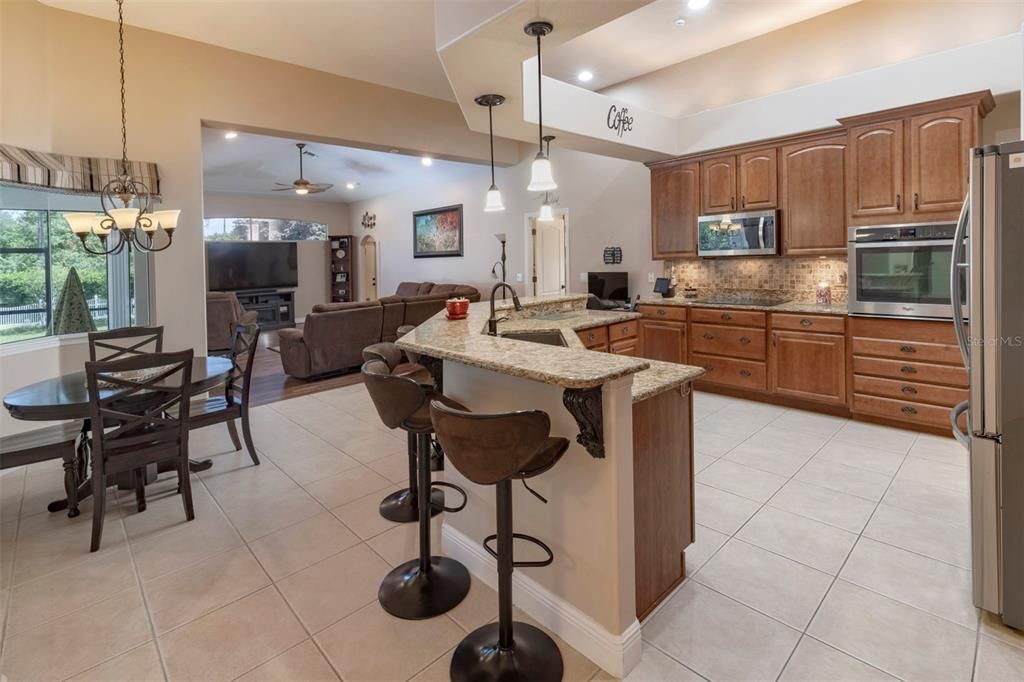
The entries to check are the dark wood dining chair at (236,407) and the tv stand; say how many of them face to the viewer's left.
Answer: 1

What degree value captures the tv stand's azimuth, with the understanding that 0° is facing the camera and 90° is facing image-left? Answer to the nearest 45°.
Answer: approximately 0°

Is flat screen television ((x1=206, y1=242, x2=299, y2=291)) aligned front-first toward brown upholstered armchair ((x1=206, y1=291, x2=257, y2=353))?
yes

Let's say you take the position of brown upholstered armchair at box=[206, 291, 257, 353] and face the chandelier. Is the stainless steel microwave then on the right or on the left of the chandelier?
left

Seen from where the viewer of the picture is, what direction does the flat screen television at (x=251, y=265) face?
facing the viewer

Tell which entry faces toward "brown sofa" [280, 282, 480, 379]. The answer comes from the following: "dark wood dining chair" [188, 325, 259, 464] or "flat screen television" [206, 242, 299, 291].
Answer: the flat screen television

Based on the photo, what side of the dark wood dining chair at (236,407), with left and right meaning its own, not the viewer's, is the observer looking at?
left

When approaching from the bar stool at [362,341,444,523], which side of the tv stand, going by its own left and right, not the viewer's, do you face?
front

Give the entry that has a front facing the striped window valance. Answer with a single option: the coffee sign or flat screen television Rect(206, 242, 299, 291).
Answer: the flat screen television

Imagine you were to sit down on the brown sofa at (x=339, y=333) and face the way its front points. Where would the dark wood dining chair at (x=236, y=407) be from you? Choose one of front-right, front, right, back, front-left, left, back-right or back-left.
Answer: back-left

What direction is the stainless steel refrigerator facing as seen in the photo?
to the viewer's left

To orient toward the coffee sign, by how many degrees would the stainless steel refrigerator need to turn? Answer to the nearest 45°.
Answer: approximately 45° to its right
